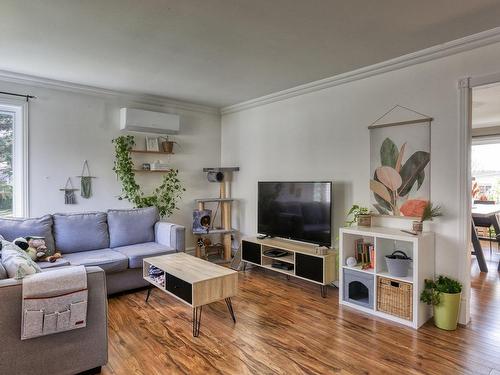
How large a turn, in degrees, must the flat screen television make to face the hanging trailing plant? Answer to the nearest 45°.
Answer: approximately 45° to its right

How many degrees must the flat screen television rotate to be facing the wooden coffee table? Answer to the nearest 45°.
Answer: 0° — it already faces it

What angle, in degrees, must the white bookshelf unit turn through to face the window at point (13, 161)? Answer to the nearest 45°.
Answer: approximately 45° to its right

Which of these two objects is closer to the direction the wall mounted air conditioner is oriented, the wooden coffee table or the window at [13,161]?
the wooden coffee table

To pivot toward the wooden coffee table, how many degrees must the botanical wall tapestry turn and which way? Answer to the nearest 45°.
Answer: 0° — it already faces it

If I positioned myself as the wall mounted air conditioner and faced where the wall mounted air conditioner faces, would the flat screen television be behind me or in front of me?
in front

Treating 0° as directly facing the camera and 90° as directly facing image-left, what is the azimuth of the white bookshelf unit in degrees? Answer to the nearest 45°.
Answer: approximately 45°

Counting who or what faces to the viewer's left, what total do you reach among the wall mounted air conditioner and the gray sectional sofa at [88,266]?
0

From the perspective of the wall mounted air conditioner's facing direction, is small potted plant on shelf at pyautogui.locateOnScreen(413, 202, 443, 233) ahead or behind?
ahead

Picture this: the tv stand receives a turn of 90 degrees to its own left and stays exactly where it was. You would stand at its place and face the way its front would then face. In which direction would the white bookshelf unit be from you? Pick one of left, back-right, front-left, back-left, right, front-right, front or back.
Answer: front

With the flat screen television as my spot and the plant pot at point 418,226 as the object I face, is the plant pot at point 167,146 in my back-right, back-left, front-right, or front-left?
back-right

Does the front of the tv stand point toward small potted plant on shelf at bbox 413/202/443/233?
no

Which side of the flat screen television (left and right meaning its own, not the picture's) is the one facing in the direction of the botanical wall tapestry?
left

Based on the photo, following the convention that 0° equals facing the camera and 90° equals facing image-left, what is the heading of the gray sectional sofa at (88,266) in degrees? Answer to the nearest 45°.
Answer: approximately 315°

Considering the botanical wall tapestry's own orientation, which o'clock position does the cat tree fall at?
The cat tree is roughly at 2 o'clock from the botanical wall tapestry.

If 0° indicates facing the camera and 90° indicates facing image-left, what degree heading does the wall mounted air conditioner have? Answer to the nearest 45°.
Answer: approximately 315°

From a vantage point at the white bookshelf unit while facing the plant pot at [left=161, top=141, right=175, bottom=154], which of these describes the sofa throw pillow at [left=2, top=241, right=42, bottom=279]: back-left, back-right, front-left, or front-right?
front-left

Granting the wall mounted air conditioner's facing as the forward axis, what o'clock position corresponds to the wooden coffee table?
The wooden coffee table is roughly at 1 o'clock from the wall mounted air conditioner.
